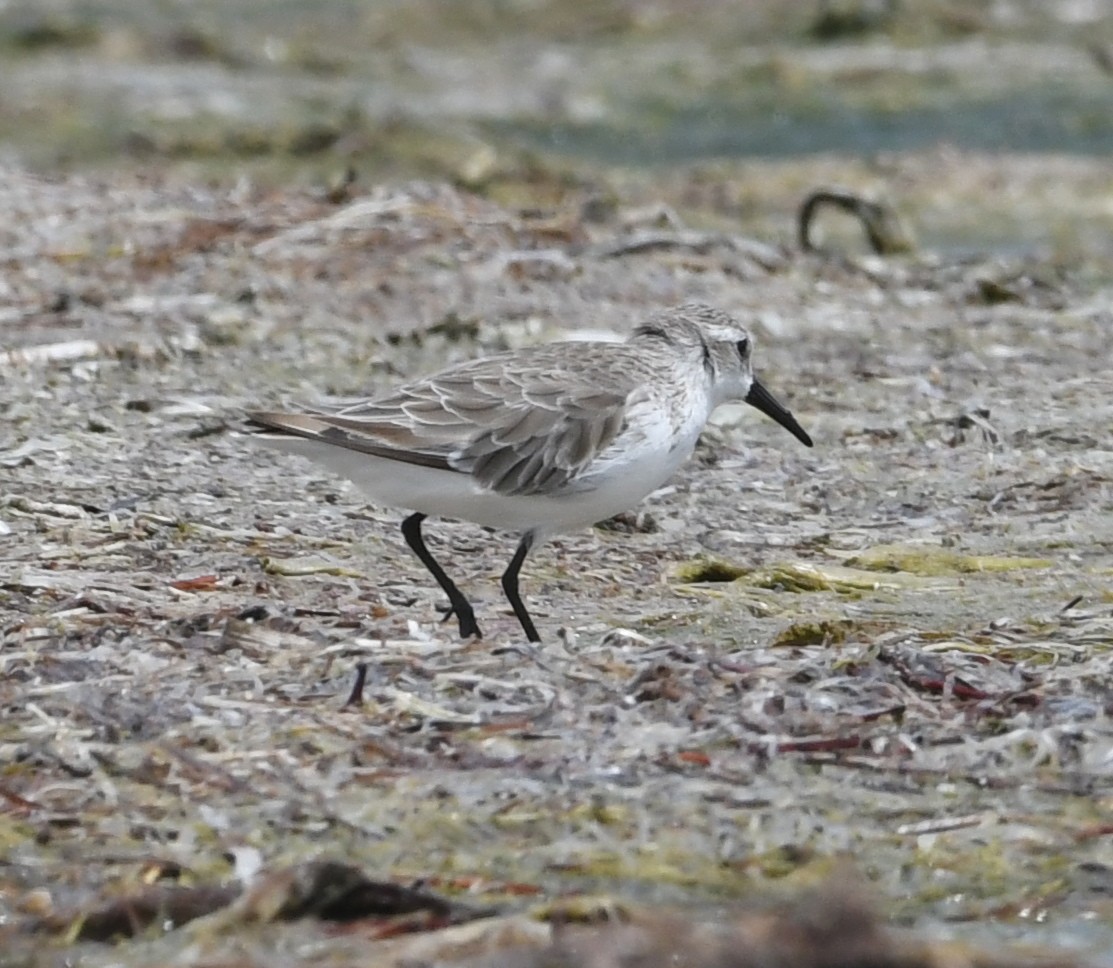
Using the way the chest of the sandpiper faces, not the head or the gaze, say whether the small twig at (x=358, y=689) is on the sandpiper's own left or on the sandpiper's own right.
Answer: on the sandpiper's own right

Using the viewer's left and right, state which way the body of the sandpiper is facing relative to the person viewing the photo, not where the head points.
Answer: facing to the right of the viewer
